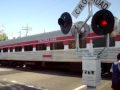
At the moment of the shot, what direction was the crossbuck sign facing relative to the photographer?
facing the viewer

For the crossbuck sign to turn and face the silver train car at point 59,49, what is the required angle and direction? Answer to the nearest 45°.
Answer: approximately 180°
